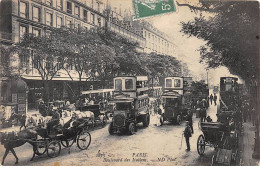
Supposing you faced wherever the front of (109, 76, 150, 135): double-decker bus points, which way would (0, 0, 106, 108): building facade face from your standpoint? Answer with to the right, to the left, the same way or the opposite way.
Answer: to the left

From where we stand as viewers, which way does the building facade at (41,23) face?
facing the viewer and to the right of the viewer

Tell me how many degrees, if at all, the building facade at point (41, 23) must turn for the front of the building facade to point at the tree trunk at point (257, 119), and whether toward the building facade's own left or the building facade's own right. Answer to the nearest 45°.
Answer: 0° — it already faces it

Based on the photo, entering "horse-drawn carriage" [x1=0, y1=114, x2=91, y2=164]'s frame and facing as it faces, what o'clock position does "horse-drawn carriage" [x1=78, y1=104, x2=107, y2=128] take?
"horse-drawn carriage" [x1=78, y1=104, x2=107, y2=128] is roughly at 6 o'clock from "horse-drawn carriage" [x1=0, y1=114, x2=91, y2=164].

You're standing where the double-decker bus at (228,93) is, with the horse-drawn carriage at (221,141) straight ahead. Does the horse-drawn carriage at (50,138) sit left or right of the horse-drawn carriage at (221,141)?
right

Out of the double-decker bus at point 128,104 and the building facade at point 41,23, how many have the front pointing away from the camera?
0

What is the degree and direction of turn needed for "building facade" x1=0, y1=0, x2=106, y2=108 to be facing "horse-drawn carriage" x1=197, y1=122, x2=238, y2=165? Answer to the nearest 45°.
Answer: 0° — it already faces it

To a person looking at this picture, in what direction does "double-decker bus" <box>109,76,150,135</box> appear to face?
facing the viewer and to the left of the viewer

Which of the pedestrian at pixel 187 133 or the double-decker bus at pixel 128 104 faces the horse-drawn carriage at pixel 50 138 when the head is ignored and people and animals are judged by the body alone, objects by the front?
the double-decker bus
